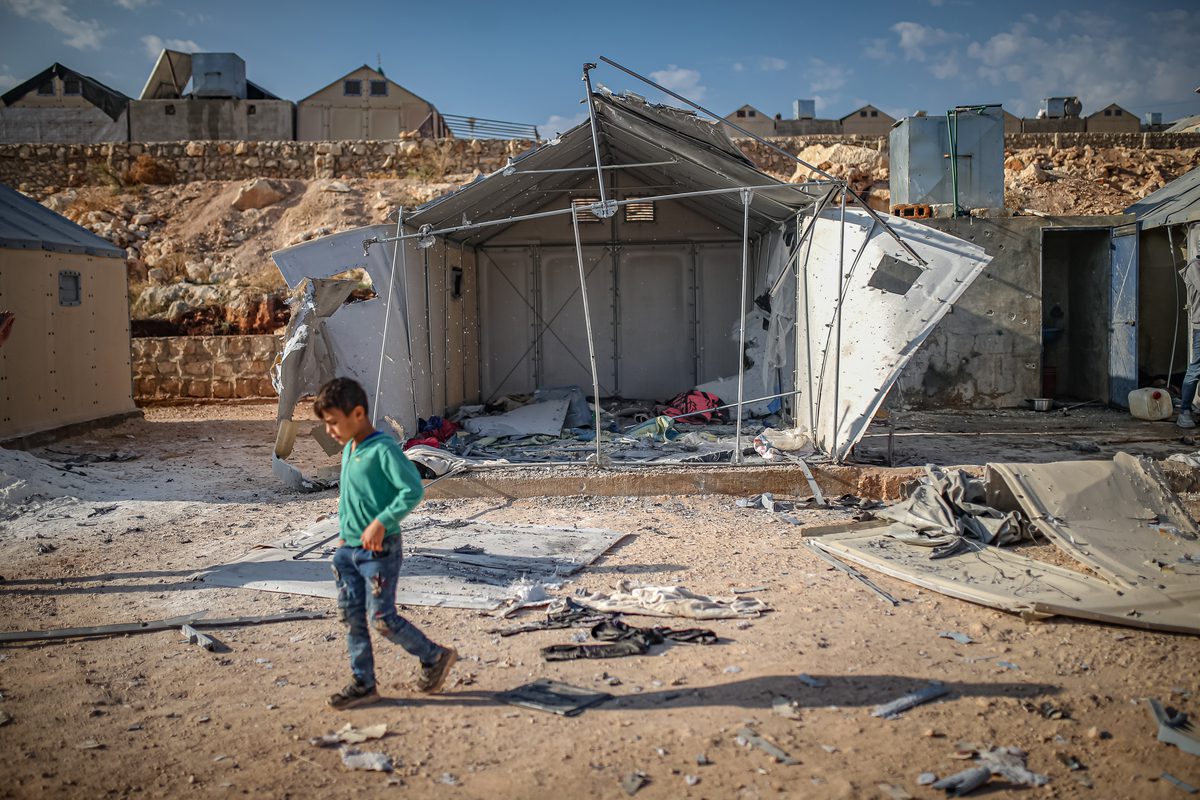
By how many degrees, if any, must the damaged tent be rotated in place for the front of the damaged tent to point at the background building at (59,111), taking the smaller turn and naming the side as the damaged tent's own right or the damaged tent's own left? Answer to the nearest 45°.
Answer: approximately 135° to the damaged tent's own right

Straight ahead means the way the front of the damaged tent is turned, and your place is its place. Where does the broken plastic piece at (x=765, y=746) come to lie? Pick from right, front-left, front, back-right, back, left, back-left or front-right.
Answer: front

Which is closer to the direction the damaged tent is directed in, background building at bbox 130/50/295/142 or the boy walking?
the boy walking

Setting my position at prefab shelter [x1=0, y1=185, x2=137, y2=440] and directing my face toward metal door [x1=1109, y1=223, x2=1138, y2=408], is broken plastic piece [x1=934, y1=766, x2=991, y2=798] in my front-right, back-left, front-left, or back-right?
front-right

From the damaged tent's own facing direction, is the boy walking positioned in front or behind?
in front

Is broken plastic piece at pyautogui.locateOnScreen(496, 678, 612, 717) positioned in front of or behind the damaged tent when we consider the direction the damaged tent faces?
in front

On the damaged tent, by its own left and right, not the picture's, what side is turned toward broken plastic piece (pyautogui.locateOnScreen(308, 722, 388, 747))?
front

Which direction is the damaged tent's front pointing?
toward the camera

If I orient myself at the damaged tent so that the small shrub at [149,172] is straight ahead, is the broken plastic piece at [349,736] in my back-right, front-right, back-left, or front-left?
back-left

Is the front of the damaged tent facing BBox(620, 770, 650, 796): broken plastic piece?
yes

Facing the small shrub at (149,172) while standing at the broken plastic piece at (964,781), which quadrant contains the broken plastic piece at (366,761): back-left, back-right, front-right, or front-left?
front-left

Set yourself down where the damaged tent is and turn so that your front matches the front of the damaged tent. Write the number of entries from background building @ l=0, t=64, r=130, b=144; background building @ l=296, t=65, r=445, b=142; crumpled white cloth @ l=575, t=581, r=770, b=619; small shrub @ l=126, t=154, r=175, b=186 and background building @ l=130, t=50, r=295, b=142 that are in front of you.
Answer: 1

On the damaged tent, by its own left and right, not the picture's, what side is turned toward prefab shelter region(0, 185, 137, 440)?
right
